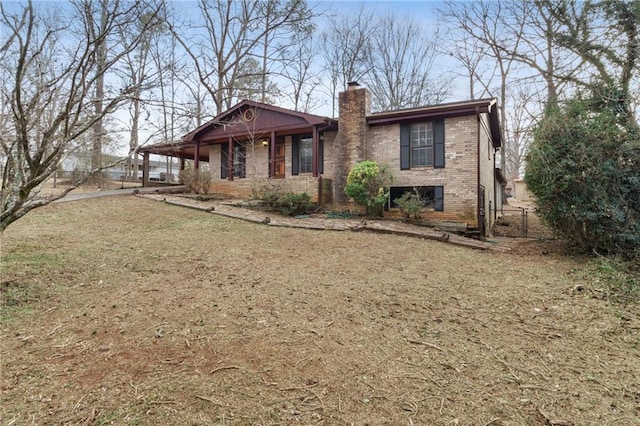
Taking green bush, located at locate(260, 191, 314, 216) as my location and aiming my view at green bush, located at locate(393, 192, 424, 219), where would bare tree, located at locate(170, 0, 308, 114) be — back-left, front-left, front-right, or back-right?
back-left

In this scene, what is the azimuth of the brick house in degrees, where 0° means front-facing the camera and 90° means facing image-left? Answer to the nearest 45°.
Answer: approximately 45°

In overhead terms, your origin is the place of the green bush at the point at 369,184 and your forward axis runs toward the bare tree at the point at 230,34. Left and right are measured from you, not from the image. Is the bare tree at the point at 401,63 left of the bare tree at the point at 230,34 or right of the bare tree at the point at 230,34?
right

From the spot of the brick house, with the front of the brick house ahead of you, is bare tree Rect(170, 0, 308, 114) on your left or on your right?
on your right

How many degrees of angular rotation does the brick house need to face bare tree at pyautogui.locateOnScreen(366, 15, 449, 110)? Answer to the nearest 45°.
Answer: approximately 135° to its right

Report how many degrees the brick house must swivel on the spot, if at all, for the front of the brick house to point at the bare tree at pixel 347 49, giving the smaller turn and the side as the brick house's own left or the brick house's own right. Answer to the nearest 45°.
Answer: approximately 135° to the brick house's own right

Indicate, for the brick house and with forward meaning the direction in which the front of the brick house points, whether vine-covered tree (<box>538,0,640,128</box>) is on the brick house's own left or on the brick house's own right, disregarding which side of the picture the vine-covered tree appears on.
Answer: on the brick house's own left
